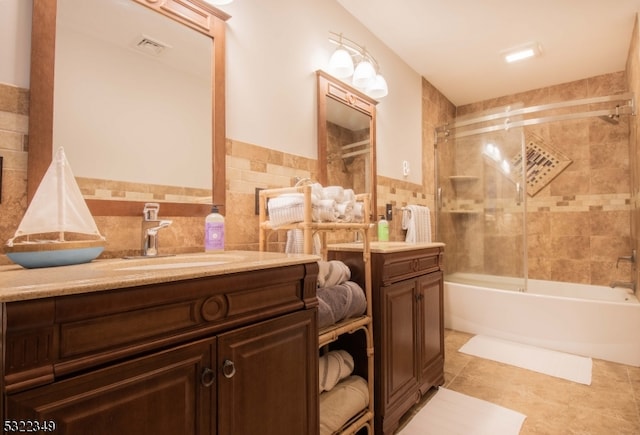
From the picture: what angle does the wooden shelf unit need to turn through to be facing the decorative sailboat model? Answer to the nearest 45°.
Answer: approximately 90° to its right

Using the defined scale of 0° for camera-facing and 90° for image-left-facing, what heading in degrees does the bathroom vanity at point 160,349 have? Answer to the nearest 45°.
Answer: approximately 315°

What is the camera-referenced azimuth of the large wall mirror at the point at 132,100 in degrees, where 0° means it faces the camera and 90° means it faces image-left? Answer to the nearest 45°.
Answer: approximately 315°

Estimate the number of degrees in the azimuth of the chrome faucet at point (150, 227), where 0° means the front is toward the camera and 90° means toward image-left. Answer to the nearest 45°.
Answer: approximately 315°

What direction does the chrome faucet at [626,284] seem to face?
to the viewer's left

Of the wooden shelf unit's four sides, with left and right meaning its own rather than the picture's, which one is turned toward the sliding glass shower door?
left

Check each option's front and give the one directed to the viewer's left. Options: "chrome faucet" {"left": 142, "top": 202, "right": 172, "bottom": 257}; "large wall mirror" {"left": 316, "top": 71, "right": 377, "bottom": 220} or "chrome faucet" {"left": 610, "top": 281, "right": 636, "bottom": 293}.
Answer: "chrome faucet" {"left": 610, "top": 281, "right": 636, "bottom": 293}

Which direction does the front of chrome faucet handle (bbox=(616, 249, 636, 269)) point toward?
to the viewer's left

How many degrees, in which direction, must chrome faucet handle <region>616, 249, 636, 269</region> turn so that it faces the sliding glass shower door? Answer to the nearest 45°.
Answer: approximately 45° to its left
